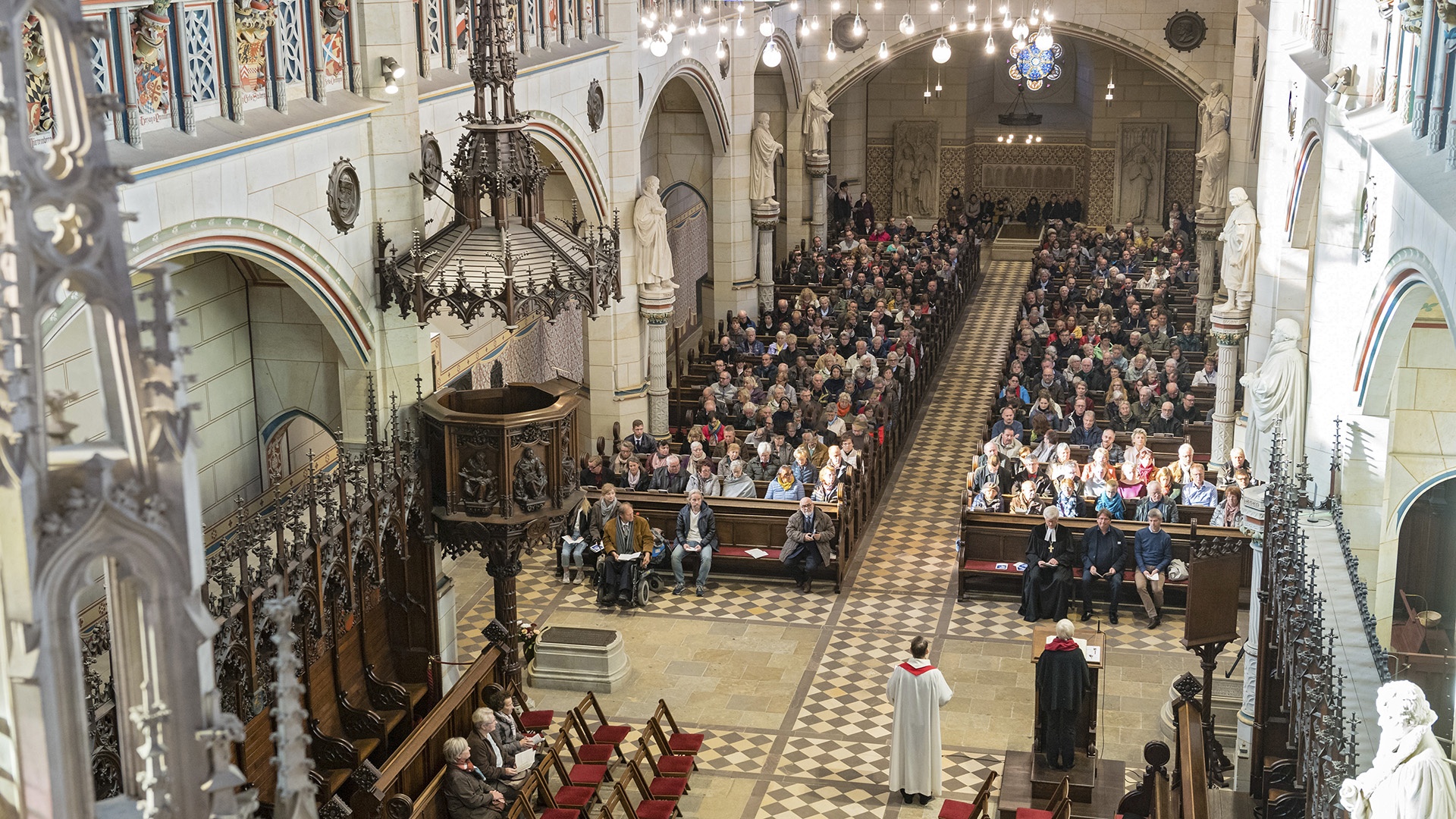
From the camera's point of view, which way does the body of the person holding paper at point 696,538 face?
toward the camera

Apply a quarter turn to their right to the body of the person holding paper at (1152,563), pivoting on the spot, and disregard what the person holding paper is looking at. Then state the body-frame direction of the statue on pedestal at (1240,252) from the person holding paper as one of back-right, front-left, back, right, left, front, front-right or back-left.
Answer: right

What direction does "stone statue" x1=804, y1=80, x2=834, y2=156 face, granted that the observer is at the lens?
facing the viewer and to the right of the viewer

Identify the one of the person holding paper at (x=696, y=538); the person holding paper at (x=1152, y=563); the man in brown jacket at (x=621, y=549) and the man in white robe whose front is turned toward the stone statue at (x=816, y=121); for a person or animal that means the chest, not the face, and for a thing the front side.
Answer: the man in white robe

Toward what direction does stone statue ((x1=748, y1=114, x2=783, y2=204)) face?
to the viewer's right

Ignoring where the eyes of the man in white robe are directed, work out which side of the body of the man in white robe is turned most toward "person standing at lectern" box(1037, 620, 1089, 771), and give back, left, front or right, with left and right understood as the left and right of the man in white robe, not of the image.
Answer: right

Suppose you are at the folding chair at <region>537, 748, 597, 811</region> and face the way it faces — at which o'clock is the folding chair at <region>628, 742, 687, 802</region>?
the folding chair at <region>628, 742, 687, 802</region> is roughly at 11 o'clock from the folding chair at <region>537, 748, 597, 811</region>.

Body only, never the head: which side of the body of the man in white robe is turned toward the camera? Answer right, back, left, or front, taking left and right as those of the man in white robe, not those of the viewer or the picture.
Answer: back

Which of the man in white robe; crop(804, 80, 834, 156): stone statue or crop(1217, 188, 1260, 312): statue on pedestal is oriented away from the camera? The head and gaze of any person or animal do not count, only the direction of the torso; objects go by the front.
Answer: the man in white robe

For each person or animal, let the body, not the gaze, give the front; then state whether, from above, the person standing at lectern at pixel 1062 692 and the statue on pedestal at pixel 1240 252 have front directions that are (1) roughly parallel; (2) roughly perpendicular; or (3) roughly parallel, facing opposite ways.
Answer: roughly perpendicular

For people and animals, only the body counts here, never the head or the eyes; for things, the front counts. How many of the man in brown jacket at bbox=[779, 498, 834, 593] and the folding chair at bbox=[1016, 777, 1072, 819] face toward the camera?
1

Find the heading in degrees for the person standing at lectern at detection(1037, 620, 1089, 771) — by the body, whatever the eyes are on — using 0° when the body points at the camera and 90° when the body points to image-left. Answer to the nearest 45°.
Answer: approximately 180°

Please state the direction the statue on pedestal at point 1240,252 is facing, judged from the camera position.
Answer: facing to the left of the viewer

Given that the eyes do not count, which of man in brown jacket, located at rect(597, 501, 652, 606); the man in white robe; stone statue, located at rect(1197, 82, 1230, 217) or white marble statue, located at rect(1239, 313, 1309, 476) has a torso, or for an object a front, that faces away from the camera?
the man in white robe

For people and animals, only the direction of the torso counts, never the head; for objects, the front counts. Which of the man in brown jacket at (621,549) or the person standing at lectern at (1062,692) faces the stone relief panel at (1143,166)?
the person standing at lectern

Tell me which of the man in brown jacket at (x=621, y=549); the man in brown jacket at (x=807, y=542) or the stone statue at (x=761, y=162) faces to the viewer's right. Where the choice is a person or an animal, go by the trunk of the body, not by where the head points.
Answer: the stone statue

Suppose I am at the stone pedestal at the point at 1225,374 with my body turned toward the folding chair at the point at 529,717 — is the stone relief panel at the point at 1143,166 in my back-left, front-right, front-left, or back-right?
back-right

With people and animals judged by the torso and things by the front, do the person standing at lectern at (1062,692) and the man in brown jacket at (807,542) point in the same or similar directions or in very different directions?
very different directions

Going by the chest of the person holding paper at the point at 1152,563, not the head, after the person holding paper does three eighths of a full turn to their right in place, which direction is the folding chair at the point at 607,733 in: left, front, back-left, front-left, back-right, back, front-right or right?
left

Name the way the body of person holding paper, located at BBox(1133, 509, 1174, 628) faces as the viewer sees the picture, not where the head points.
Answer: toward the camera

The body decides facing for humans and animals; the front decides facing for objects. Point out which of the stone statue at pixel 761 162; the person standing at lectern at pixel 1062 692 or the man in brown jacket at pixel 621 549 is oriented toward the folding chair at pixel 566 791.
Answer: the man in brown jacket

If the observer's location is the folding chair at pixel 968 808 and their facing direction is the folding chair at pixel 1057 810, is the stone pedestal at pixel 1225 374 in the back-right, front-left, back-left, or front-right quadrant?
front-left

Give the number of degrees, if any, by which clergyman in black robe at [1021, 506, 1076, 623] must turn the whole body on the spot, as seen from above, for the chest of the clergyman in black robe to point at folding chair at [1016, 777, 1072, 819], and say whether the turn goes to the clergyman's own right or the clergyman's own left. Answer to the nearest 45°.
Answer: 0° — they already face it

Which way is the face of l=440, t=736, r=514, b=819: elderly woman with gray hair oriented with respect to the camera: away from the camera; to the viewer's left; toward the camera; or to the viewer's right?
to the viewer's right

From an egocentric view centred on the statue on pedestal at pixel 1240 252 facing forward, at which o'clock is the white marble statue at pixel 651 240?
The white marble statue is roughly at 12 o'clock from the statue on pedestal.

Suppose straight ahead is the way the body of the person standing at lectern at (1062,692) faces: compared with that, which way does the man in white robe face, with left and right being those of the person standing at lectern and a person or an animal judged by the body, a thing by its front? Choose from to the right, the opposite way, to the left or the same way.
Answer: the same way
